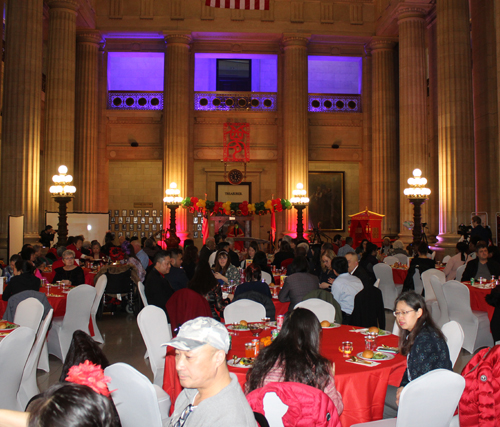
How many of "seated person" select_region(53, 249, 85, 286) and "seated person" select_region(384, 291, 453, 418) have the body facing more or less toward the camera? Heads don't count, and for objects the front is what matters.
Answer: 1

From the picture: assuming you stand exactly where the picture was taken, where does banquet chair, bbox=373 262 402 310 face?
facing away from the viewer and to the right of the viewer

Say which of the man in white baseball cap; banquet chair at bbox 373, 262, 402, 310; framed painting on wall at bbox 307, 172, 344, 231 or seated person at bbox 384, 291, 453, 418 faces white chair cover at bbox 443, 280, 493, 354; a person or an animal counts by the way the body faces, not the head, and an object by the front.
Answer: the framed painting on wall

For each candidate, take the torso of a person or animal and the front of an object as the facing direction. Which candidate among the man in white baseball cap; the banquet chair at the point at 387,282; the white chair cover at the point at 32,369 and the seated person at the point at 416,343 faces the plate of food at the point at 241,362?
the seated person

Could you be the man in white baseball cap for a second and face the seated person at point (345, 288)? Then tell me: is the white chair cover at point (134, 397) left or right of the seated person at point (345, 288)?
left

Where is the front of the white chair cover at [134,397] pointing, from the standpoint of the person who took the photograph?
facing away from the viewer and to the right of the viewer

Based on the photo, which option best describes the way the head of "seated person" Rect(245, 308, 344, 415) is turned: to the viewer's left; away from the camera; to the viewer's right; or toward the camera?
away from the camera

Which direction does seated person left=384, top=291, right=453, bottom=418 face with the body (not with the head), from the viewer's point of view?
to the viewer's left
